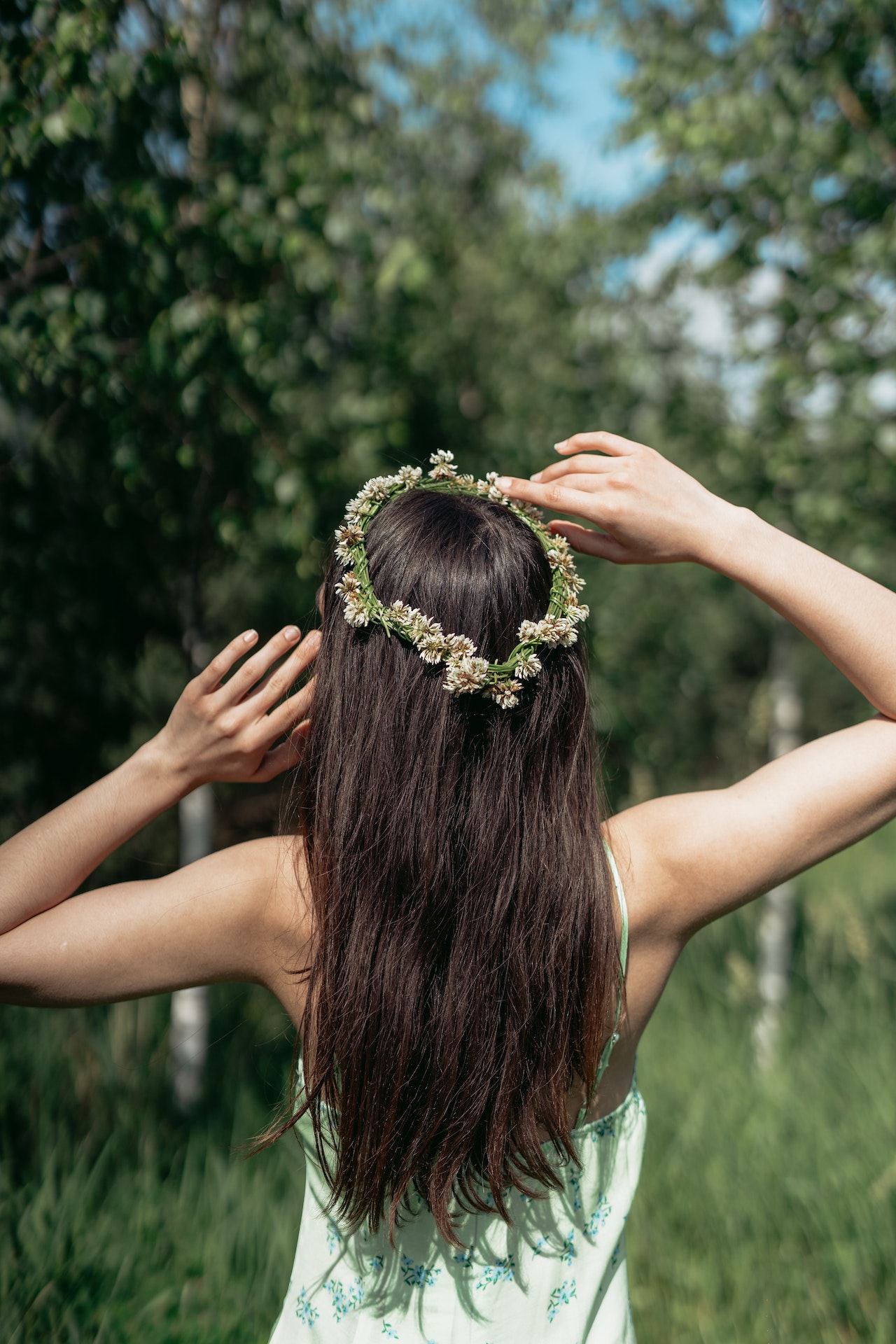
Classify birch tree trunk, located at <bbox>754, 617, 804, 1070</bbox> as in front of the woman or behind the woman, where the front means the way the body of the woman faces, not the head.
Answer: in front

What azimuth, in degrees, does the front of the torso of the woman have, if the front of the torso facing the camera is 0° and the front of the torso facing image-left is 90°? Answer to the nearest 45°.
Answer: approximately 180°

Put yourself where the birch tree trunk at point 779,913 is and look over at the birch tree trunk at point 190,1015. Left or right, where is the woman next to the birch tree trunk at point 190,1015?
left

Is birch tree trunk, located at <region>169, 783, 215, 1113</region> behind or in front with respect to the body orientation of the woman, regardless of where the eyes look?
in front

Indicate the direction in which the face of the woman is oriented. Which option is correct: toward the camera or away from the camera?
away from the camera
